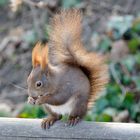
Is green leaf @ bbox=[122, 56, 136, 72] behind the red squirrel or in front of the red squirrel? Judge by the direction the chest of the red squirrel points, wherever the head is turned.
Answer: behind

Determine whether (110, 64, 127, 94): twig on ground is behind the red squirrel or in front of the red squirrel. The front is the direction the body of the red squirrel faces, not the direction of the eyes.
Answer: behind

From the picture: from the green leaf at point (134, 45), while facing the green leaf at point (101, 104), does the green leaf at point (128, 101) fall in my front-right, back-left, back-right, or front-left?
front-left

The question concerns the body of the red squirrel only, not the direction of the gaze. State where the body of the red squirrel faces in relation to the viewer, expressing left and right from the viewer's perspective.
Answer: facing the viewer and to the left of the viewer

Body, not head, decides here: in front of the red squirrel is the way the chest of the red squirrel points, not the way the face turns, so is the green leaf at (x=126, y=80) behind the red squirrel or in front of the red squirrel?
behind

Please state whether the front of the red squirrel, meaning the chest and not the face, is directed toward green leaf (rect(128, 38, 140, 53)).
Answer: no

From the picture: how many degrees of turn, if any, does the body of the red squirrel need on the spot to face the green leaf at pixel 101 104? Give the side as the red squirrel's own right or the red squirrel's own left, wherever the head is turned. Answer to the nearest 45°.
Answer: approximately 135° to the red squirrel's own right

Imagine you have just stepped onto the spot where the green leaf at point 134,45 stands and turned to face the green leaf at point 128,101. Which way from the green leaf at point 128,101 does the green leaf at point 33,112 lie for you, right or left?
right

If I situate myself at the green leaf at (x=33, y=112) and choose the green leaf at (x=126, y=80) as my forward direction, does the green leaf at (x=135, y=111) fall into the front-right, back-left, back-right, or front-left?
front-right

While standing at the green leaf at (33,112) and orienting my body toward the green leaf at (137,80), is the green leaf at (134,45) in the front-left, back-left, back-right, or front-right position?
front-left
